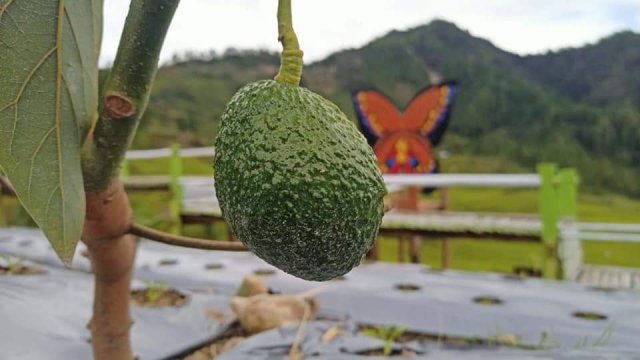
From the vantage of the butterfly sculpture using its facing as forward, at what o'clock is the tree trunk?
The tree trunk is roughly at 12 o'clock from the butterfly sculpture.

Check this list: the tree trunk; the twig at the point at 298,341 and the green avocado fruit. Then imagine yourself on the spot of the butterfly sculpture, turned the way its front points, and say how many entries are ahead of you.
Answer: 3

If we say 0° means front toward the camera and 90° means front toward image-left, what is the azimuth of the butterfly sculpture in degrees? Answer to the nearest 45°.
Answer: approximately 0°

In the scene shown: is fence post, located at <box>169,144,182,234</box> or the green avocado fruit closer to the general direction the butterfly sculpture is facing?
the green avocado fruit

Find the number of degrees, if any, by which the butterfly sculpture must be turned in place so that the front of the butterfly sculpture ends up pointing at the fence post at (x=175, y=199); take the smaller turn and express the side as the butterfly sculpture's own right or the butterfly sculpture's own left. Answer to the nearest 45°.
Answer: approximately 90° to the butterfly sculpture's own right
